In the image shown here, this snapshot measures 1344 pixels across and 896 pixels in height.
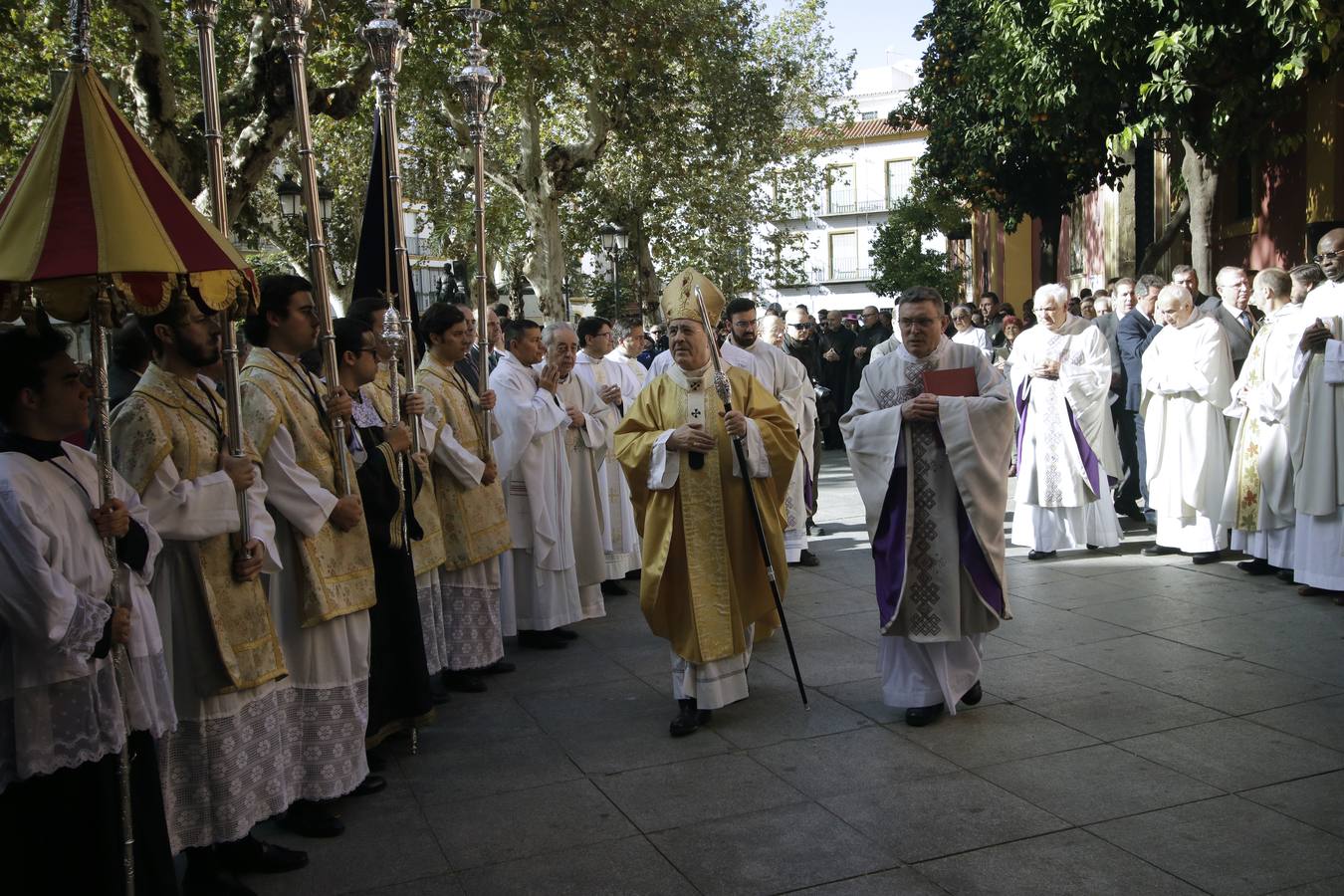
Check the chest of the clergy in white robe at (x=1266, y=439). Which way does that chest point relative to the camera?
to the viewer's left

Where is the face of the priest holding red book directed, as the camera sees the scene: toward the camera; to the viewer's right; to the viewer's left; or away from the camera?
toward the camera

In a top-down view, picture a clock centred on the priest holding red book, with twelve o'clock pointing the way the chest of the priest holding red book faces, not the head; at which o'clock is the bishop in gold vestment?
The bishop in gold vestment is roughly at 3 o'clock from the priest holding red book.

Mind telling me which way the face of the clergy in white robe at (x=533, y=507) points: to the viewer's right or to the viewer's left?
to the viewer's right

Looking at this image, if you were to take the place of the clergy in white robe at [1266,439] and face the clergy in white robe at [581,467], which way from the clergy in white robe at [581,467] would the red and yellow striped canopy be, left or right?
left

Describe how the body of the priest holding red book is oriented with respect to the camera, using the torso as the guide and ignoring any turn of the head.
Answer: toward the camera

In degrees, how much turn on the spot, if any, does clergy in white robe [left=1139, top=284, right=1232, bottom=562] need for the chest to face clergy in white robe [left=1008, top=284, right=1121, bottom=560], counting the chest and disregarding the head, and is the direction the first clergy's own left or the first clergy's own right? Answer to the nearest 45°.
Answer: approximately 45° to the first clergy's own right

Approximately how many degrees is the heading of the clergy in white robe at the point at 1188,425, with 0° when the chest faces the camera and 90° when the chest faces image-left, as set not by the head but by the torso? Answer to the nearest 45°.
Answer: approximately 45°

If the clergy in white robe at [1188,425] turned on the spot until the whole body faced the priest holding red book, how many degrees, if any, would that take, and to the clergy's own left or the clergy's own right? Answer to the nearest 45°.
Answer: approximately 45° to the clergy's own left

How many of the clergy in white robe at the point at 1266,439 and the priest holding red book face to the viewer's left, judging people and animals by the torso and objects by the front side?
1

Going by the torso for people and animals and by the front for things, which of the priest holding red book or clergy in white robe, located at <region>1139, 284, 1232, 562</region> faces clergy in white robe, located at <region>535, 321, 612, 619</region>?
clergy in white robe, located at <region>1139, 284, 1232, 562</region>

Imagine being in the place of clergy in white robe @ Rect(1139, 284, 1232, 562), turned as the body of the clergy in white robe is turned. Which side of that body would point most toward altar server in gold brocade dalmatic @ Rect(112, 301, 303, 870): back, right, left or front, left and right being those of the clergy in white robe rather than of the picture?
front

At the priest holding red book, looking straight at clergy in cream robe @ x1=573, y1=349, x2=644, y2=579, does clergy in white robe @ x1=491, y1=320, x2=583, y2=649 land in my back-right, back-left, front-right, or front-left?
front-left
